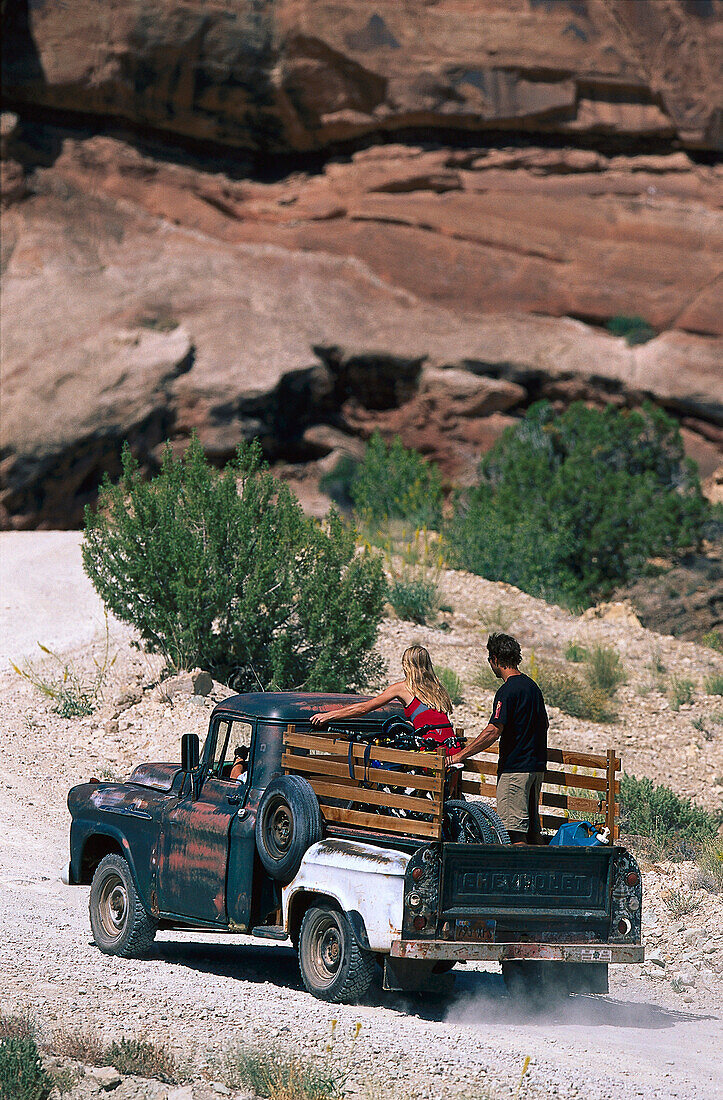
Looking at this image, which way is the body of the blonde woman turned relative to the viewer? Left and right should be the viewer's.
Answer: facing away from the viewer and to the left of the viewer

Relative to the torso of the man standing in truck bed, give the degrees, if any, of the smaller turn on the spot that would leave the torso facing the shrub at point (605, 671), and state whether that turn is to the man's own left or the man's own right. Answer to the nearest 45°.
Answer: approximately 45° to the man's own right

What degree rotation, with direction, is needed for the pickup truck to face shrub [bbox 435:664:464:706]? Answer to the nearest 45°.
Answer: approximately 45° to its right

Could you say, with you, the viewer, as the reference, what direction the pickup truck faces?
facing away from the viewer and to the left of the viewer

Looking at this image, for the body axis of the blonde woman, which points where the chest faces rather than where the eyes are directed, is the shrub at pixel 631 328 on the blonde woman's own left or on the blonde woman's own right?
on the blonde woman's own right

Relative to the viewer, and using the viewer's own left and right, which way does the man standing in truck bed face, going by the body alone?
facing away from the viewer and to the left of the viewer
